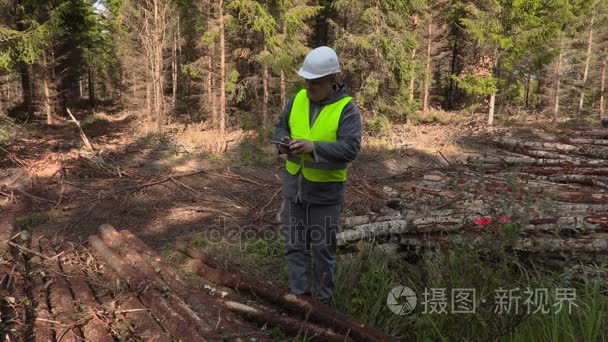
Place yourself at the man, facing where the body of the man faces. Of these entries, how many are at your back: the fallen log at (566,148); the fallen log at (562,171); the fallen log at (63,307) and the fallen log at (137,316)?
2

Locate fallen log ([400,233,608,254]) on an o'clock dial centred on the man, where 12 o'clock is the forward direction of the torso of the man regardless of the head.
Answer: The fallen log is roughly at 7 o'clock from the man.

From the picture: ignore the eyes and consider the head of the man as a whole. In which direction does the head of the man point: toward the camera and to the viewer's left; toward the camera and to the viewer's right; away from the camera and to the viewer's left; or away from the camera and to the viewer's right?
toward the camera and to the viewer's left

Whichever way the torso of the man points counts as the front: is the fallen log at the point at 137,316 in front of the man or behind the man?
in front

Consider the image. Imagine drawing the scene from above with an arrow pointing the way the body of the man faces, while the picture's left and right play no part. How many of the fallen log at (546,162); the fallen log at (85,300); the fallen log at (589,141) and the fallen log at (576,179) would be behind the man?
3

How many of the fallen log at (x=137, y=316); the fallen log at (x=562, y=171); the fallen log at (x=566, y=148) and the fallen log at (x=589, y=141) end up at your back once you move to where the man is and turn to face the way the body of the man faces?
3

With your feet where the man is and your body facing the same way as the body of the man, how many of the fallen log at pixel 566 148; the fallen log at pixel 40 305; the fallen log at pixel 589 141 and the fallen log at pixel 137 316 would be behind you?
2

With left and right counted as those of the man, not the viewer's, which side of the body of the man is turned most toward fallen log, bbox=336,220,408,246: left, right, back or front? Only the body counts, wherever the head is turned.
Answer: back

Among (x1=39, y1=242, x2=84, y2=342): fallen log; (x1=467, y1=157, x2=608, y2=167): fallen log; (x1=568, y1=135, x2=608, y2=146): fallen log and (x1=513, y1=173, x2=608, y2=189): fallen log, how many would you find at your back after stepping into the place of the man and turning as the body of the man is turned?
3

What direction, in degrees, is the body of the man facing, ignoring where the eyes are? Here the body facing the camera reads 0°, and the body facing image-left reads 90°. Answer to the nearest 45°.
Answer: approximately 45°

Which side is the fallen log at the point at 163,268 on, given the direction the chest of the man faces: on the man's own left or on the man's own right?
on the man's own right

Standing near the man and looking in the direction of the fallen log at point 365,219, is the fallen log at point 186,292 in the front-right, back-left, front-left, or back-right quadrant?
back-left

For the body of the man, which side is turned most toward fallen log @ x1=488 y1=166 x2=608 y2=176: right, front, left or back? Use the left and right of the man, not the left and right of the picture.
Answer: back

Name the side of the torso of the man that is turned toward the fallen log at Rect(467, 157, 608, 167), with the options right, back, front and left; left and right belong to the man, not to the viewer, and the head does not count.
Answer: back

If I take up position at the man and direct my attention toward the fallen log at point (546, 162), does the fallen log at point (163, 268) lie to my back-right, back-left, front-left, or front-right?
back-left

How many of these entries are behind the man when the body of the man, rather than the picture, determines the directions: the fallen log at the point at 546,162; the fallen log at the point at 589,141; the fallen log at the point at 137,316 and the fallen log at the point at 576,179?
3

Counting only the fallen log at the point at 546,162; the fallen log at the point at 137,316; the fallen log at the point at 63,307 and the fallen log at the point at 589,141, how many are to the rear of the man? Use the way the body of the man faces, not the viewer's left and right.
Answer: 2

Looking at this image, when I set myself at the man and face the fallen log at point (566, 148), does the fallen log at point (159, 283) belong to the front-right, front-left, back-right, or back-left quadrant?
back-left

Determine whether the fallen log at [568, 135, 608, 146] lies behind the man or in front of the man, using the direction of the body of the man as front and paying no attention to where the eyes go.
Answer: behind

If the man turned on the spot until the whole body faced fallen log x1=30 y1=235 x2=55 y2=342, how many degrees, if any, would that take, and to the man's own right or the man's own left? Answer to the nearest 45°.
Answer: approximately 45° to the man's own right
